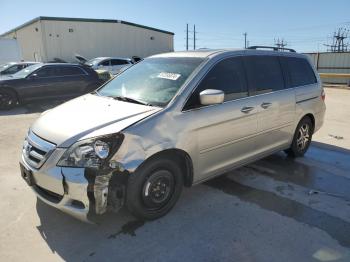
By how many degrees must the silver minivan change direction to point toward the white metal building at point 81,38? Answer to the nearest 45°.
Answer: approximately 135° to its right

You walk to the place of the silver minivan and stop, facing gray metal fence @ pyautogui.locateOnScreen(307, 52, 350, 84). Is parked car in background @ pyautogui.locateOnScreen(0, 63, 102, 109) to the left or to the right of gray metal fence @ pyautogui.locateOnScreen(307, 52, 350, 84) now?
left

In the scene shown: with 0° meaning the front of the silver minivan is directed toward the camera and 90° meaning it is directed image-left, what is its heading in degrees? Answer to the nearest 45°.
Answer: approximately 45°

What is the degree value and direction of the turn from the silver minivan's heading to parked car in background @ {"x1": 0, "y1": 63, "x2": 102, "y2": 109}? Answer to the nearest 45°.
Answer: approximately 90° to its right

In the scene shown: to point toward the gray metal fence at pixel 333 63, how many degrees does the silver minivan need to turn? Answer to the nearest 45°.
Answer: approximately 180°
